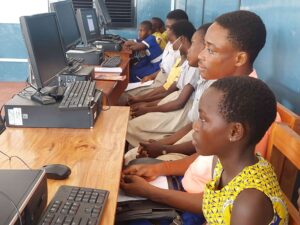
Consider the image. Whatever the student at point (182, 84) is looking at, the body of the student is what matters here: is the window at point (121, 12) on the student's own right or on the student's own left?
on the student's own right

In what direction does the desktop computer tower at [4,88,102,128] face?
to the viewer's right

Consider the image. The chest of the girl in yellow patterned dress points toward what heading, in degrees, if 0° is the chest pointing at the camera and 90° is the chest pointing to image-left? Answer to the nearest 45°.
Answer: approximately 90°

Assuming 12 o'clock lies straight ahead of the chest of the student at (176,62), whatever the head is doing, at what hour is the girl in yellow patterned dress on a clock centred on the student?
The girl in yellow patterned dress is roughly at 9 o'clock from the student.

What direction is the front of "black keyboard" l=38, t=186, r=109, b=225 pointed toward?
to the viewer's right

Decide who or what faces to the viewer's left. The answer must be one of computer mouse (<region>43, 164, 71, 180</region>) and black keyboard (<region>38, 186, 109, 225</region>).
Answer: the computer mouse

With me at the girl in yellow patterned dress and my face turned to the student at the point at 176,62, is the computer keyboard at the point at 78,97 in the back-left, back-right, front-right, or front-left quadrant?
front-left

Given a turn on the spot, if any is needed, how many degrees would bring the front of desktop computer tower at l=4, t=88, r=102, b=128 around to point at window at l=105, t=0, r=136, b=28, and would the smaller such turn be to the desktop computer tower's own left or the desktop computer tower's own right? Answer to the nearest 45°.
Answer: approximately 90° to the desktop computer tower's own left

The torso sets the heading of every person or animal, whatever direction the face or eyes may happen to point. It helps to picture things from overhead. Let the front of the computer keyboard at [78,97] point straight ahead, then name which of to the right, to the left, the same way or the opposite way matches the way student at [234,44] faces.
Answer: the opposite way

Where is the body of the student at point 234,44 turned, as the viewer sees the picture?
to the viewer's left

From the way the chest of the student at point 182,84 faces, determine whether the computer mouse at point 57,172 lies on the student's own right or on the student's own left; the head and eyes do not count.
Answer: on the student's own left

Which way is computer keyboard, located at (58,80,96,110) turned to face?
to the viewer's right

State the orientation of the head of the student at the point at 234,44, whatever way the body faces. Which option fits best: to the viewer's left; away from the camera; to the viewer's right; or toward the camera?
to the viewer's left

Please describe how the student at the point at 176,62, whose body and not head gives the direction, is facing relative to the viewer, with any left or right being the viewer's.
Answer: facing to the left of the viewer

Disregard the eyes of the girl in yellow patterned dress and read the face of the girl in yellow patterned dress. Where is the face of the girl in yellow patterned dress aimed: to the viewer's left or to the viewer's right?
to the viewer's left
